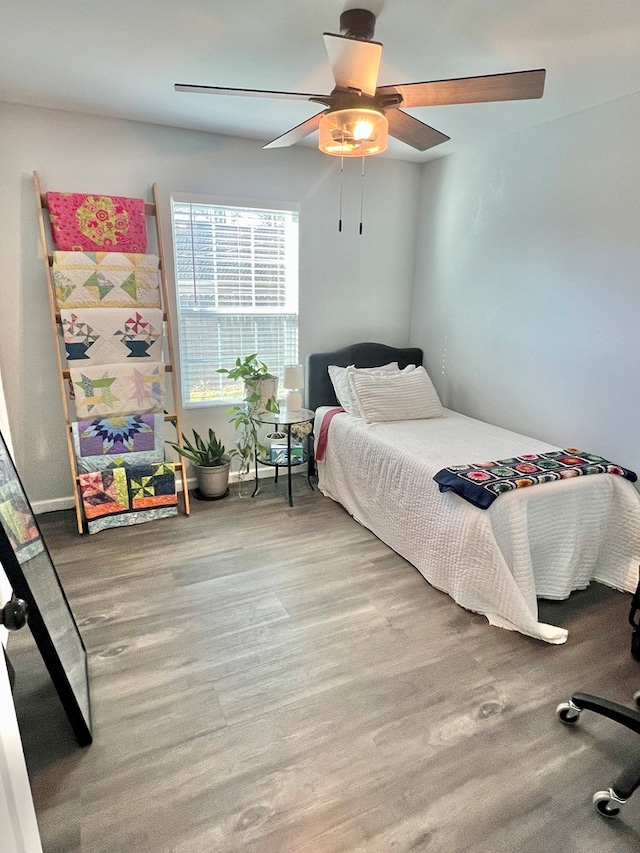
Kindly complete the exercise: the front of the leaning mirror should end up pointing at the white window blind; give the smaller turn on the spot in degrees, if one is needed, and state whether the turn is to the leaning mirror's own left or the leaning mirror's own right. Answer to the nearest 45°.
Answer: approximately 45° to the leaning mirror's own left

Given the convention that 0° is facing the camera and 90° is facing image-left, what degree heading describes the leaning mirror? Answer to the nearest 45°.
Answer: approximately 270°

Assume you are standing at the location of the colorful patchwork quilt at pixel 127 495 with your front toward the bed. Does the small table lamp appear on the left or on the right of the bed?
left

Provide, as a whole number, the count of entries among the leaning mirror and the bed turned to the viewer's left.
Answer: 0

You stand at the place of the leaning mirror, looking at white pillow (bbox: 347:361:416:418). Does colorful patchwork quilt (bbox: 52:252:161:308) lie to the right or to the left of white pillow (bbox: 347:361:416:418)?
left

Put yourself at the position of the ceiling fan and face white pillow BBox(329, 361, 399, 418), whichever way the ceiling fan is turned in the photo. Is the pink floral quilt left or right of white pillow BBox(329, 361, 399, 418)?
left

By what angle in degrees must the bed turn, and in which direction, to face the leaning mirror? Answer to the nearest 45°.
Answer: approximately 90° to its right

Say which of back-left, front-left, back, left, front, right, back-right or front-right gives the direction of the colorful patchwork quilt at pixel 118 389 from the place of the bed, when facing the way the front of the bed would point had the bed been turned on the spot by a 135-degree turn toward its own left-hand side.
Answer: left

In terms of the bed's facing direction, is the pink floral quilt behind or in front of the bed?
behind

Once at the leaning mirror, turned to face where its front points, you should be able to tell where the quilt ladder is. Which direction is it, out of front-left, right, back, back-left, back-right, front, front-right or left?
left

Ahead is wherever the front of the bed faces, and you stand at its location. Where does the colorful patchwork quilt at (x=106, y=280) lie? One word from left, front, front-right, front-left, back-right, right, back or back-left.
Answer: back-right

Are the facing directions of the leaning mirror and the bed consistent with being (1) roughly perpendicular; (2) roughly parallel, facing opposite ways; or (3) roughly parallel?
roughly perpendicular

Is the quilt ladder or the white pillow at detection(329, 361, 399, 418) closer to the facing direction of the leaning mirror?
the white pillow

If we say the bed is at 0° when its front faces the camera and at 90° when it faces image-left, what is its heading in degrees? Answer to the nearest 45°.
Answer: approximately 315°

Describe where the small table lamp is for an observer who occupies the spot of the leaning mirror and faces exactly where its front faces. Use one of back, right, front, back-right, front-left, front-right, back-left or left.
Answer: front-left

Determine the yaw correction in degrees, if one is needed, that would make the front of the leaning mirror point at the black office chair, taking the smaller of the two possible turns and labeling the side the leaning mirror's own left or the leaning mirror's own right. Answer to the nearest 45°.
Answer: approximately 45° to the leaning mirror's own right

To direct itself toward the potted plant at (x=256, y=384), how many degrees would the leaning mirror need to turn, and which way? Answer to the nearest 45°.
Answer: approximately 45° to its left
